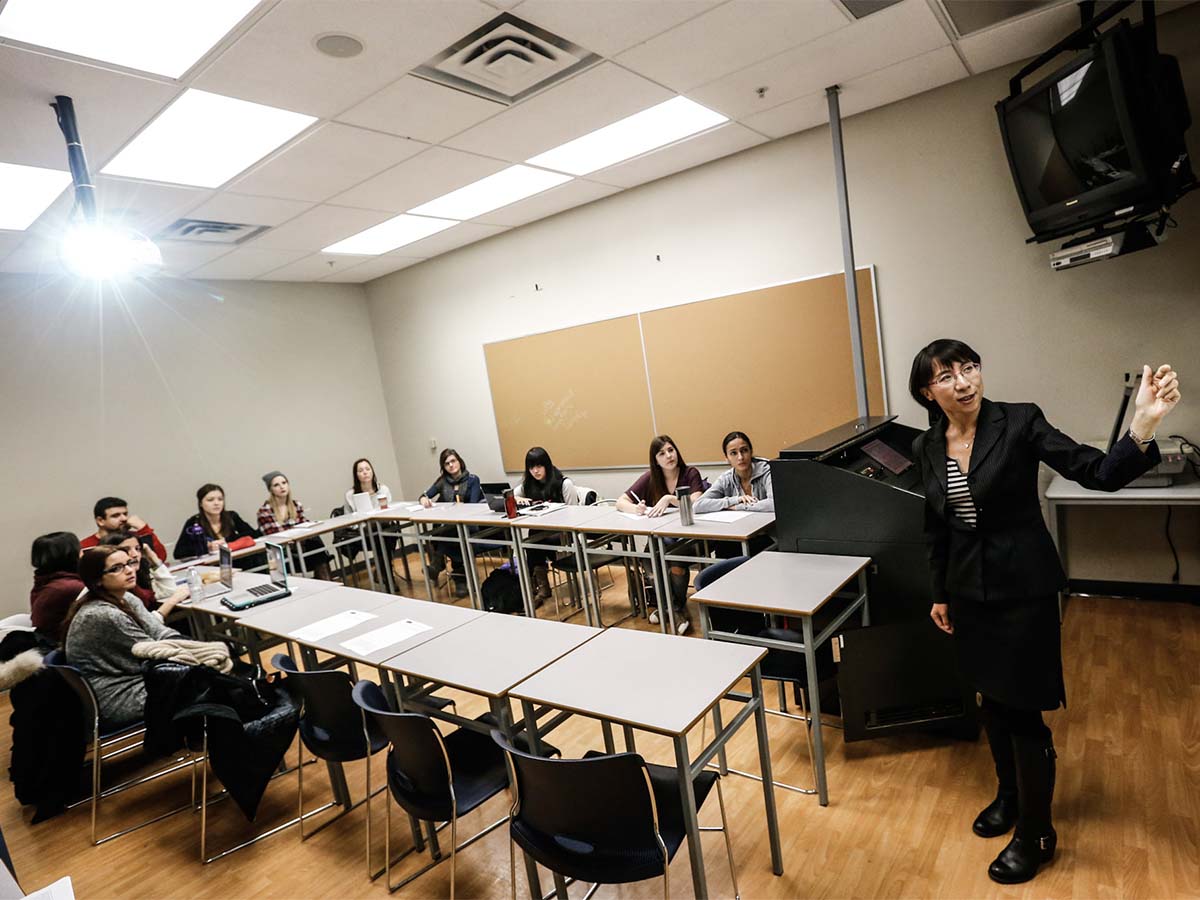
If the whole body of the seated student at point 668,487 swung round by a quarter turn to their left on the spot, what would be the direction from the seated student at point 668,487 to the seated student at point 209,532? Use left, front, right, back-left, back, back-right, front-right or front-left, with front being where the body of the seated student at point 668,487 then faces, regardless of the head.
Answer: back

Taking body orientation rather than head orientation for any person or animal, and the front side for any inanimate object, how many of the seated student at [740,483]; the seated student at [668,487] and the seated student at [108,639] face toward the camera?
2

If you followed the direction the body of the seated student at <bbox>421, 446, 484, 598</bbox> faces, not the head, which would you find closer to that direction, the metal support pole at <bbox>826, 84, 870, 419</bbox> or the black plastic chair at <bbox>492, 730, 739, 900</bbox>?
the black plastic chair

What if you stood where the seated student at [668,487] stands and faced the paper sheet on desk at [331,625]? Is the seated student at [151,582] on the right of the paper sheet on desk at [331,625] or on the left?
right

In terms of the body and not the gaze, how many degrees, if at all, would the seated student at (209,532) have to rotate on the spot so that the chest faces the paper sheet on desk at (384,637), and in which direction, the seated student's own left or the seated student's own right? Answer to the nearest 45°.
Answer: approximately 45° to the seated student's own right

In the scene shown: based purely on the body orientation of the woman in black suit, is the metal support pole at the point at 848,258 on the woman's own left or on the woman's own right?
on the woman's own right

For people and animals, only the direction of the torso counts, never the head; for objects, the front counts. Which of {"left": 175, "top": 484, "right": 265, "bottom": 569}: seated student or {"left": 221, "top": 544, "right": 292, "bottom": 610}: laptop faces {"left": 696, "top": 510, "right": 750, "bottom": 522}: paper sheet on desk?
the seated student

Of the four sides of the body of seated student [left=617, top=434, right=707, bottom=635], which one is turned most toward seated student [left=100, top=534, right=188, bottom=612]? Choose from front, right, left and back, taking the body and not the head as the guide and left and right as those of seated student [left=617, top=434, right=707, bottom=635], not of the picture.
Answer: right

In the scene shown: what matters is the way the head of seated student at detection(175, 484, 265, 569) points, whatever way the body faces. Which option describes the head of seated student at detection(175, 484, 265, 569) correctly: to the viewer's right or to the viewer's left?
to the viewer's right

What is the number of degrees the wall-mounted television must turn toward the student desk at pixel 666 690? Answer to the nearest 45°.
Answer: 0° — it already faces it

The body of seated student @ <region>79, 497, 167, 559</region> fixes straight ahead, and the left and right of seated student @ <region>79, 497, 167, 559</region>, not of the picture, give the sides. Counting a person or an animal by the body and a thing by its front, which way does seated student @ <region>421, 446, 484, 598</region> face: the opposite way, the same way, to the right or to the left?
to the right

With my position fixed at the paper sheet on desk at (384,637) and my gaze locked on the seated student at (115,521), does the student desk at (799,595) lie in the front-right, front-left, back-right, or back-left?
back-right

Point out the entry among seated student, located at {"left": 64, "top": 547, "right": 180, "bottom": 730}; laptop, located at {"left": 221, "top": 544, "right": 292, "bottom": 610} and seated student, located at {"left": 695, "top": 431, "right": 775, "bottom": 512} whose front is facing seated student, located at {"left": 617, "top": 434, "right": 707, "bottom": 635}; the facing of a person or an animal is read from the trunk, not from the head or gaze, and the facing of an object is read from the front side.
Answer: seated student, located at {"left": 64, "top": 547, "right": 180, "bottom": 730}

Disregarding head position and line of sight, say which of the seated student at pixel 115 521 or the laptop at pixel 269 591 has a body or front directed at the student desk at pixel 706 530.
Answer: the seated student

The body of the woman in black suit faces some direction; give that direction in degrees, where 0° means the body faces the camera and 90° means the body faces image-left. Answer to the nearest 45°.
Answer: approximately 45°

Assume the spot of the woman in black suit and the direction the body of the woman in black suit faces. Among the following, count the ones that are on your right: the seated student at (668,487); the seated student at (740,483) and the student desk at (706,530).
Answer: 3
